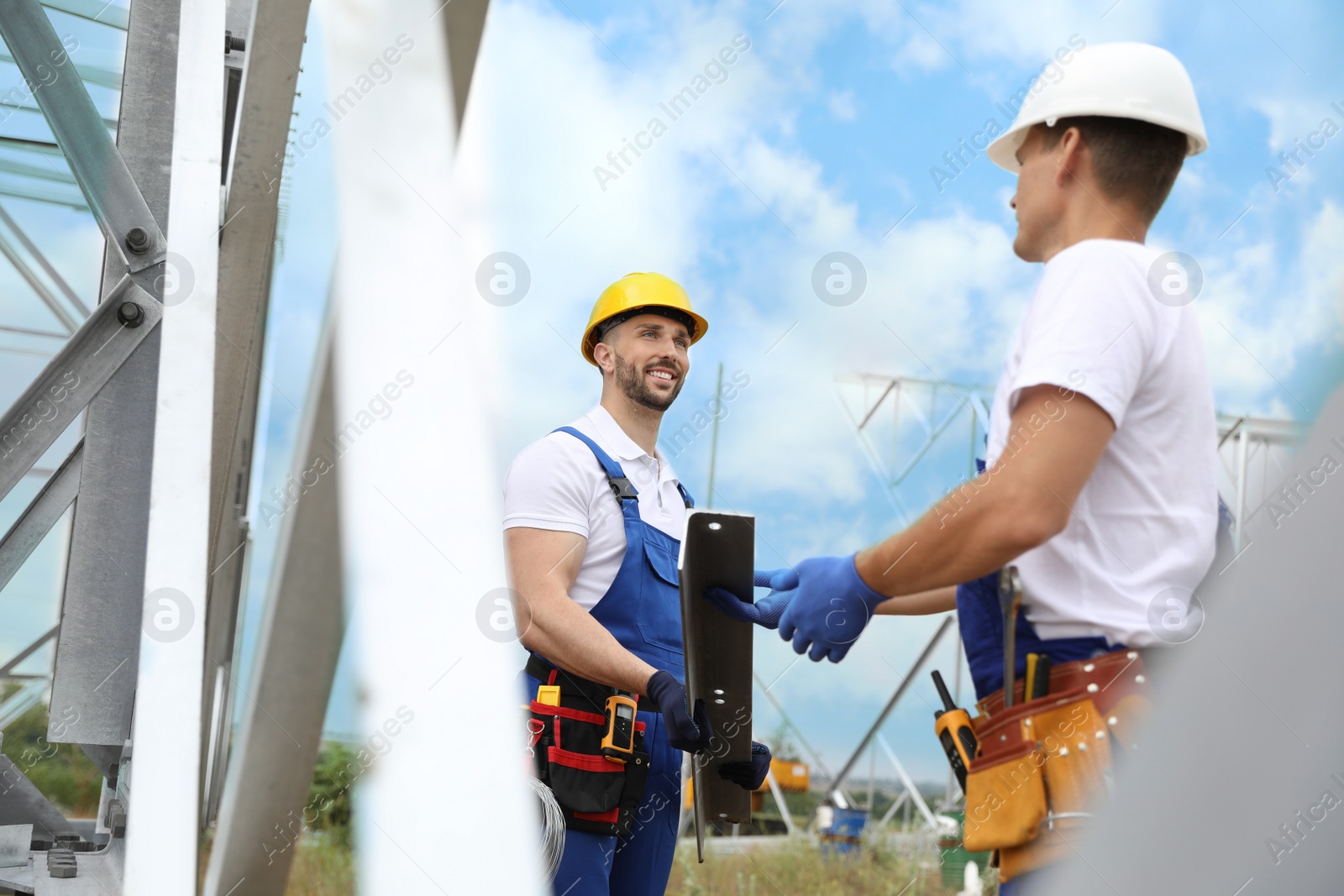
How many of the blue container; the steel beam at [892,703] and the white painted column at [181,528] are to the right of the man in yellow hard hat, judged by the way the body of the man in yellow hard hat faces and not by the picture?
1

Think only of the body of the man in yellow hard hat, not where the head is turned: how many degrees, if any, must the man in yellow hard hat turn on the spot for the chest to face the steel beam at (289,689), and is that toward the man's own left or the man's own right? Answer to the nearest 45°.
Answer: approximately 45° to the man's own right

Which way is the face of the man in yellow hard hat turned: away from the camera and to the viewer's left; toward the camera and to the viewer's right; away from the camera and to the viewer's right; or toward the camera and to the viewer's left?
toward the camera and to the viewer's right

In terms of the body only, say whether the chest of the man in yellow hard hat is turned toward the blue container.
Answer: no

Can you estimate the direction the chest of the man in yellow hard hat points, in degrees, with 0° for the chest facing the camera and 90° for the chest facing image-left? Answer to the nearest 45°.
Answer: approximately 315°

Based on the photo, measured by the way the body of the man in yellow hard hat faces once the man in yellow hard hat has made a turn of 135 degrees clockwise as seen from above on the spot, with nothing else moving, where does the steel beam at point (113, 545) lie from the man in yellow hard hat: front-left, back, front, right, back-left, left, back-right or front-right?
front

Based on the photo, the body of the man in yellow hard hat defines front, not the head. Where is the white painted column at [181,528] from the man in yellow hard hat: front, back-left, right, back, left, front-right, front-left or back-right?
right

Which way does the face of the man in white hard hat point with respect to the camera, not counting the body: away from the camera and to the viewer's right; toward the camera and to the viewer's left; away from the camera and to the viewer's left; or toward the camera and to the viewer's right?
away from the camera and to the viewer's left

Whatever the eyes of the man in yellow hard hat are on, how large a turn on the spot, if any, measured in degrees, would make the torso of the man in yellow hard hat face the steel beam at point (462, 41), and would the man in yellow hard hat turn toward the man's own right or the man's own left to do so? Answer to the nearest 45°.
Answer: approximately 45° to the man's own right

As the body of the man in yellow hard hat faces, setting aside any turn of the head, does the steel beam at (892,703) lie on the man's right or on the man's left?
on the man's left

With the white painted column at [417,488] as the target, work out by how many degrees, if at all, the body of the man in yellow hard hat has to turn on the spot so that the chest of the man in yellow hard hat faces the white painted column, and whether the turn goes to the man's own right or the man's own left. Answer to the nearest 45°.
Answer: approximately 45° to the man's own right

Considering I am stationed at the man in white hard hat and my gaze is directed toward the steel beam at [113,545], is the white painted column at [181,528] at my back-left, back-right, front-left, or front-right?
front-left
